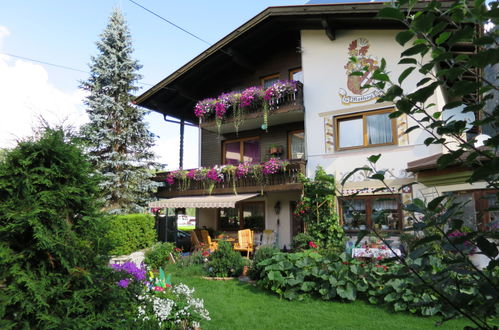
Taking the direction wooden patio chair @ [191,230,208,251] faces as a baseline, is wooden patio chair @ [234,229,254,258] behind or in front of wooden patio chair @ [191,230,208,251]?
in front

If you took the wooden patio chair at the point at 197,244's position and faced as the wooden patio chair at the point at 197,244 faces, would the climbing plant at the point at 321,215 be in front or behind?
in front

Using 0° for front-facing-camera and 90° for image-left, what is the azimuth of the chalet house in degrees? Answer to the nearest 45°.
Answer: approximately 45°

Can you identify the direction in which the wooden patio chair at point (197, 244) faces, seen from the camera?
facing to the right of the viewer

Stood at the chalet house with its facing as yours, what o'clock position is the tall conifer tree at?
The tall conifer tree is roughly at 2 o'clock from the chalet house.

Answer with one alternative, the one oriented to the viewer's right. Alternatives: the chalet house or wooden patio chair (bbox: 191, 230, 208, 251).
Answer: the wooden patio chair

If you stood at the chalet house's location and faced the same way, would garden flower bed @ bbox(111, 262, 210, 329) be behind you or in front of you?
in front

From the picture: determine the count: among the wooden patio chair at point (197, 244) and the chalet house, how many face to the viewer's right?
1
